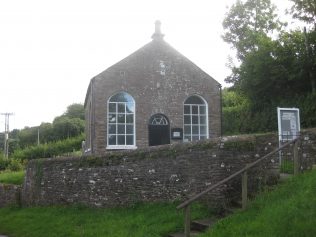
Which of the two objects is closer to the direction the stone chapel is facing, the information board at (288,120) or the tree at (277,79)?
the information board

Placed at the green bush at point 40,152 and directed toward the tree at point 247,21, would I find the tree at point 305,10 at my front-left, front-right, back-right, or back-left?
front-right

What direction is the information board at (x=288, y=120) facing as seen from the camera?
toward the camera

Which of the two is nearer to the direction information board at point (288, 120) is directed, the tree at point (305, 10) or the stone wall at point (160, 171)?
the stone wall

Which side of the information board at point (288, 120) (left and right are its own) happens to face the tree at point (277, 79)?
back

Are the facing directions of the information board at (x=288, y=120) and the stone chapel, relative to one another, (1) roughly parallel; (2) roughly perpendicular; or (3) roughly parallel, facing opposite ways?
roughly parallel

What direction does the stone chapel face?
toward the camera

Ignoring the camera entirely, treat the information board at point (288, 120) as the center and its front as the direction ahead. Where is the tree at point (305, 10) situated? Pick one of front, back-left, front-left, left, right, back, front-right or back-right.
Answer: back

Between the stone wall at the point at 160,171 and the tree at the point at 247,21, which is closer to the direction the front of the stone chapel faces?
the stone wall

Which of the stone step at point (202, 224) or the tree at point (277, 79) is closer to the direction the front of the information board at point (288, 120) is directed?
the stone step

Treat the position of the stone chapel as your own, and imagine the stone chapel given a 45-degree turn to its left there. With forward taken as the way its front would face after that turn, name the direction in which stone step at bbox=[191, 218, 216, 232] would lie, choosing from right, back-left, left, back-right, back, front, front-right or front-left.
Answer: front-right

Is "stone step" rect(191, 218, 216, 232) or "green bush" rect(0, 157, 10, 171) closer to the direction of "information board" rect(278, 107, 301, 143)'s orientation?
the stone step

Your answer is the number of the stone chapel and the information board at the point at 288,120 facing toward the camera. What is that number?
2

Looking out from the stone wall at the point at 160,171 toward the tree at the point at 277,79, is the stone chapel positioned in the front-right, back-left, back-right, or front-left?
front-left

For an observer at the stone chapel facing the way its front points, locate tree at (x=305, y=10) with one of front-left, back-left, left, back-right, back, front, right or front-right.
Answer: left
